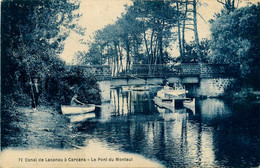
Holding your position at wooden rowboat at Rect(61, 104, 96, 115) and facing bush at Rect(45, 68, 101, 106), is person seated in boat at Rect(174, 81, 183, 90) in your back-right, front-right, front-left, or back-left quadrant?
front-right
